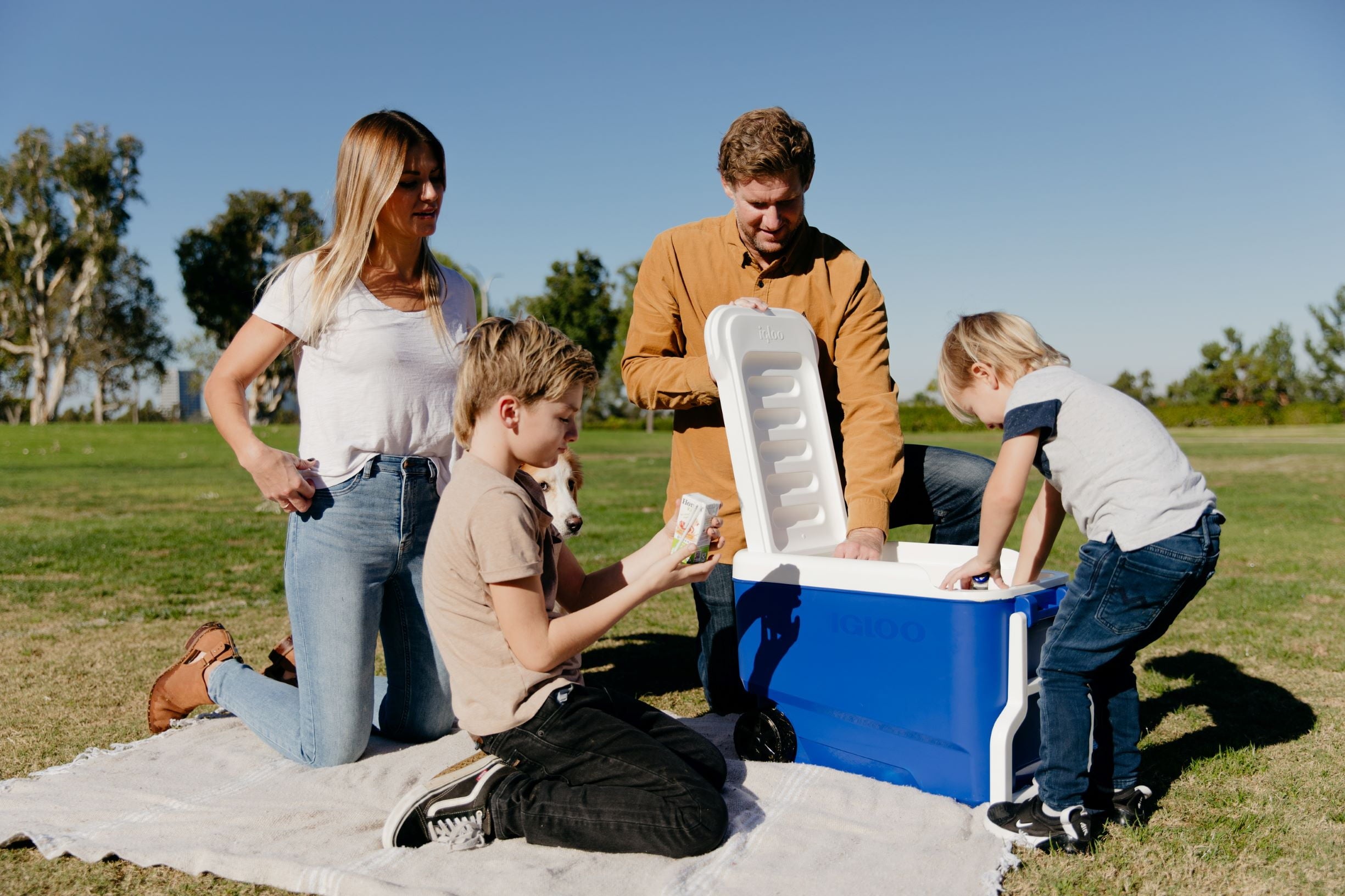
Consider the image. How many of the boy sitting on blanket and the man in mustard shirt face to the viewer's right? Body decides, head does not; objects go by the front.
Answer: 1

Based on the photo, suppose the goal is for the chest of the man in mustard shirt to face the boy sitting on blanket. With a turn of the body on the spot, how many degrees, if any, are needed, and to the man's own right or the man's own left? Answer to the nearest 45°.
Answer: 0° — they already face them

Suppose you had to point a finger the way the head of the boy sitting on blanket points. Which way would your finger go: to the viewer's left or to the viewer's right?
to the viewer's right

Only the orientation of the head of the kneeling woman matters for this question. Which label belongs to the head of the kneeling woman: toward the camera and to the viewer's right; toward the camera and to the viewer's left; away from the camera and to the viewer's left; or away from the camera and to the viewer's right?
toward the camera and to the viewer's right

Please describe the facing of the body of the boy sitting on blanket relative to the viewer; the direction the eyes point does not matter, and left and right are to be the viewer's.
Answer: facing to the right of the viewer

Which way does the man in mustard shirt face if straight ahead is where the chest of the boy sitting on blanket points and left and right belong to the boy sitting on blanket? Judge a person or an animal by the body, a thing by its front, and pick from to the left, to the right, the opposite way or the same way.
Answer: to the right

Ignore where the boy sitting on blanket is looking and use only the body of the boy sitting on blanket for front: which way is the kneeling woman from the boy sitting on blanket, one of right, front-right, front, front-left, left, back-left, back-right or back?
back-left

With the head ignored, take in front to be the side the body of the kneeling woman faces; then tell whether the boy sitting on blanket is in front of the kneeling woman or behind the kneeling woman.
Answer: in front

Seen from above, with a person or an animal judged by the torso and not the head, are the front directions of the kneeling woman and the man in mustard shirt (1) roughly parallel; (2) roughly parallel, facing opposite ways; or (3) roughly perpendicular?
roughly perpendicular

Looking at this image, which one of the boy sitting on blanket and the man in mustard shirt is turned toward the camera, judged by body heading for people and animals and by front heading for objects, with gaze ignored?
the man in mustard shirt

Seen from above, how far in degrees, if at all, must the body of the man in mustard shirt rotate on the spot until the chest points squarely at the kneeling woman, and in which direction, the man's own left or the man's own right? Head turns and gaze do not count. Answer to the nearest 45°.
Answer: approximately 45° to the man's own right

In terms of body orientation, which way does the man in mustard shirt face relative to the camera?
toward the camera

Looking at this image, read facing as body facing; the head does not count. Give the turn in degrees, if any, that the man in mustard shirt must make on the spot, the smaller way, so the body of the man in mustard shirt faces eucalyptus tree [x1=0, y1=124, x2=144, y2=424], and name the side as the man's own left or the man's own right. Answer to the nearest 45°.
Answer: approximately 135° to the man's own right

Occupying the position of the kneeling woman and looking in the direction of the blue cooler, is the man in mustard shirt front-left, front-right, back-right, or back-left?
front-left
